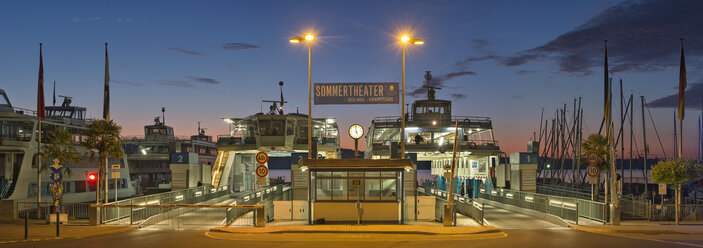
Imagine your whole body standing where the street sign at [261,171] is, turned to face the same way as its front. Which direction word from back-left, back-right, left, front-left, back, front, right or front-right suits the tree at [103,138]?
back-right

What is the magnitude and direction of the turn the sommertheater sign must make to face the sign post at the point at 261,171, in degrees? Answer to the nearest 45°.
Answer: approximately 45° to its right

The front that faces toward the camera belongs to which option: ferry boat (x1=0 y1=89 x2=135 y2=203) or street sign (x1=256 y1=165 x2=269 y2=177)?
the street sign

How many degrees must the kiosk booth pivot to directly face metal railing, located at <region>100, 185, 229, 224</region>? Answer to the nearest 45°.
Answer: approximately 90° to its right

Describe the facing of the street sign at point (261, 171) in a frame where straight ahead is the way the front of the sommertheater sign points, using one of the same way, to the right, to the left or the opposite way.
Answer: the same way

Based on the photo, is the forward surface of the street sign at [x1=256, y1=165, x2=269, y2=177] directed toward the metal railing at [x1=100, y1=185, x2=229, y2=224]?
no

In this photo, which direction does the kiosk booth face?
toward the camera

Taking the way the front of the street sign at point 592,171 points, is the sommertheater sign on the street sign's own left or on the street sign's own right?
on the street sign's own right

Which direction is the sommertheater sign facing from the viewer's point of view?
toward the camera

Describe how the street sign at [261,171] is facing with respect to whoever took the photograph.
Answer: facing the viewer

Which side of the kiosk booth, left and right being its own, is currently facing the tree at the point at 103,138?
right
